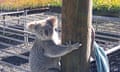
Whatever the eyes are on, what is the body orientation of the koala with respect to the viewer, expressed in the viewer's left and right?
facing to the right of the viewer
